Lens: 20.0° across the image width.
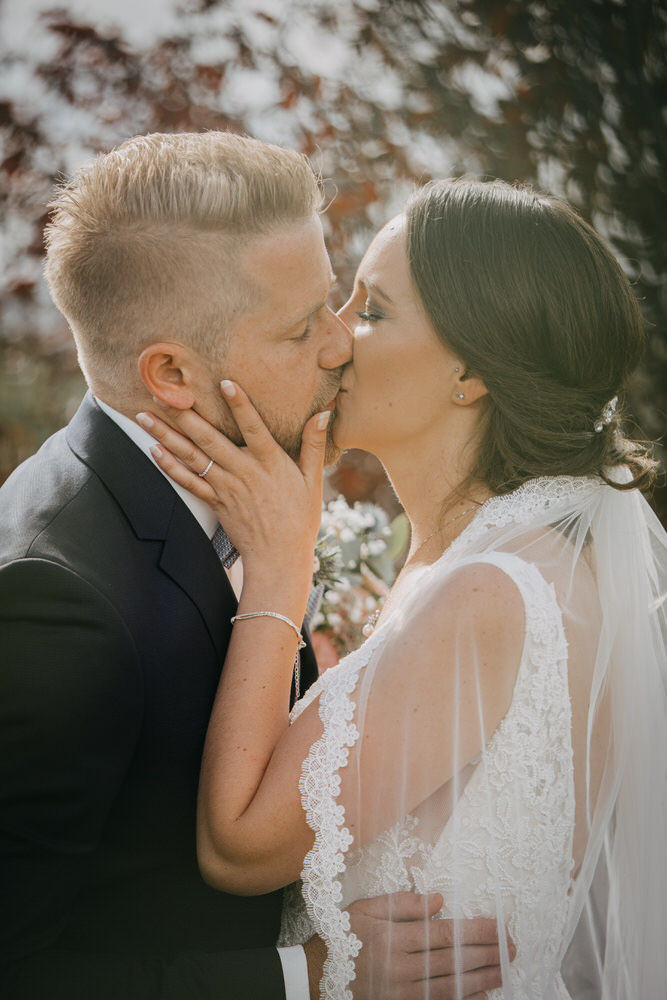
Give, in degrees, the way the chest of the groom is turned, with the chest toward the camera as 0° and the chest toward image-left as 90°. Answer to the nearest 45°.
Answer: approximately 270°

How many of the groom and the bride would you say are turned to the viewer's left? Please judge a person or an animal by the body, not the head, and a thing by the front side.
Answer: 1

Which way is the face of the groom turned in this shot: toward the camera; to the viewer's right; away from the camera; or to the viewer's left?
to the viewer's right

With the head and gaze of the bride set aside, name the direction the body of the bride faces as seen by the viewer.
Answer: to the viewer's left

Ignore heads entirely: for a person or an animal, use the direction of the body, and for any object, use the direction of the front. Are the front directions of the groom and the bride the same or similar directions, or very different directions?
very different directions

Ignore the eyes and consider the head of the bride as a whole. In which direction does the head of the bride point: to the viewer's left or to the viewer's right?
to the viewer's left
